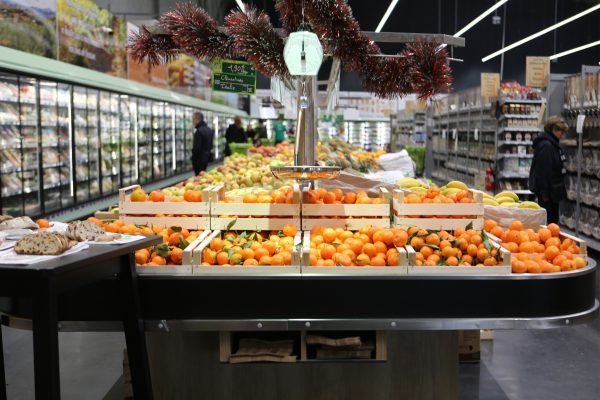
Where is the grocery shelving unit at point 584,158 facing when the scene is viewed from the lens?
facing the viewer and to the left of the viewer

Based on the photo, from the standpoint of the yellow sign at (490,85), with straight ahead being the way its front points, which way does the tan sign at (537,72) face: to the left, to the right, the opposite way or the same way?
the same way

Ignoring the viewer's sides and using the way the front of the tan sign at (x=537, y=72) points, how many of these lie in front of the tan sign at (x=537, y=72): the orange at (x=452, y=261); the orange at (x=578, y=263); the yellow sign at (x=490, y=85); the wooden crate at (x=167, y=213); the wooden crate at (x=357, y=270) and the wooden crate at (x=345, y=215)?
5

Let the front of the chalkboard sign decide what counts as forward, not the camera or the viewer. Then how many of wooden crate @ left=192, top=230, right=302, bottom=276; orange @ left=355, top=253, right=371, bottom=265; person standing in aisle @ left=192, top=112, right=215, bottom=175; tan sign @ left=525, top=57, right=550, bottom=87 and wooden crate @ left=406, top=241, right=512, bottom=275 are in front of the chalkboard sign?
3

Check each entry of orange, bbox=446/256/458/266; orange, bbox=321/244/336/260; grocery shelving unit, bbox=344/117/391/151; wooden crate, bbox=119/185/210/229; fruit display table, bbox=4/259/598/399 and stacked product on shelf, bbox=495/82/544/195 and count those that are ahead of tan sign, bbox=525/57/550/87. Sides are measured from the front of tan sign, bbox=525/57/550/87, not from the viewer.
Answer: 4

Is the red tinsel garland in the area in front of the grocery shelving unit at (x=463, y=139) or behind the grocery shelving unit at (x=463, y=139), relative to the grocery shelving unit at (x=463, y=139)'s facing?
in front

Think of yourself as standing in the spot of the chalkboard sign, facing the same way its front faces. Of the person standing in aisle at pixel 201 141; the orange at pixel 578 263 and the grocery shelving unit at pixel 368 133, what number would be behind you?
2

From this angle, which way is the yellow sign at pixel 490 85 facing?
toward the camera

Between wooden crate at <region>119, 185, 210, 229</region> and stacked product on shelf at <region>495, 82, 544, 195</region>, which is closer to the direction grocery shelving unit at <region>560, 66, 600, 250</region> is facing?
the wooden crate

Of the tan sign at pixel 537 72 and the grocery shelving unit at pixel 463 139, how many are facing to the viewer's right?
0

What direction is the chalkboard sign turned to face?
toward the camera

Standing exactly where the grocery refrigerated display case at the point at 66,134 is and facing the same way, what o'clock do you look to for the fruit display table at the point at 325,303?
The fruit display table is roughly at 1 o'clock from the grocery refrigerated display case.

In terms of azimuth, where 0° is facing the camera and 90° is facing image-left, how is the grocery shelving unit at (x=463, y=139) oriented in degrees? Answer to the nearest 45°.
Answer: approximately 45°

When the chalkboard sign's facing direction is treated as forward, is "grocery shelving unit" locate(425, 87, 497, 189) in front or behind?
behind
